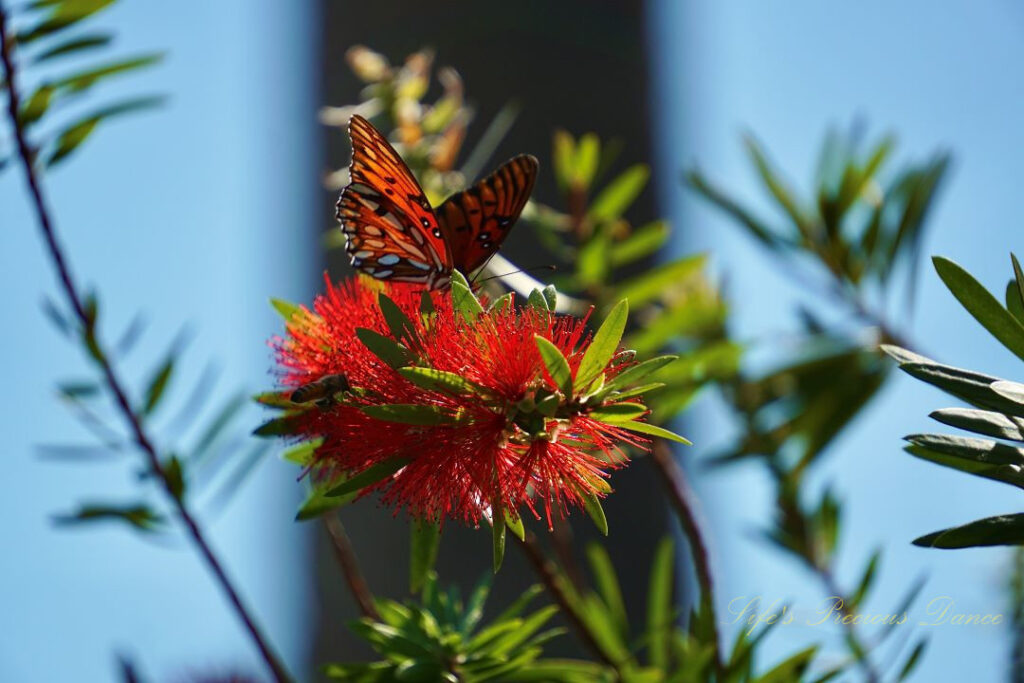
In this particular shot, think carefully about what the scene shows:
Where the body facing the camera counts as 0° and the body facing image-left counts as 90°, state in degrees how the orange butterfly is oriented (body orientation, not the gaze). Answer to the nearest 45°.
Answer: approximately 315°
